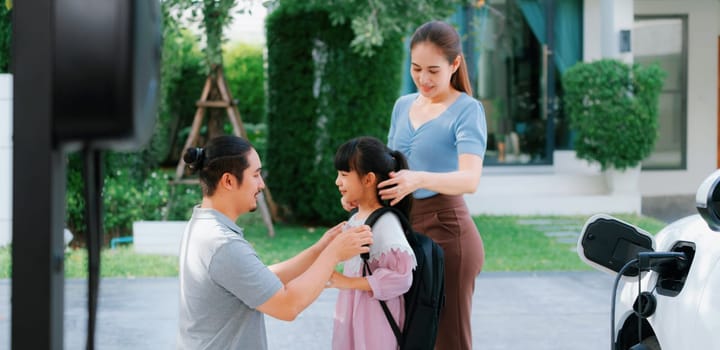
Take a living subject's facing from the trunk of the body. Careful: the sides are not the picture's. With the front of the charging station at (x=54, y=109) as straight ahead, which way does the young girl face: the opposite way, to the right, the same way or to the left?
the opposite way

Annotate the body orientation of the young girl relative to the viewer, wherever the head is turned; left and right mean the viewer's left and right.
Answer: facing to the left of the viewer

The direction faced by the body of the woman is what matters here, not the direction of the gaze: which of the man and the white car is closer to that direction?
the man

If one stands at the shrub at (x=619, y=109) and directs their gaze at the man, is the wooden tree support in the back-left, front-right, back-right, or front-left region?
front-right

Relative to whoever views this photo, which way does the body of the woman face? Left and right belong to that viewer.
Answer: facing the viewer and to the left of the viewer

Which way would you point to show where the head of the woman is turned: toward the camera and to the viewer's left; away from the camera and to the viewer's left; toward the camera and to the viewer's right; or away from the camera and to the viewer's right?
toward the camera and to the viewer's left

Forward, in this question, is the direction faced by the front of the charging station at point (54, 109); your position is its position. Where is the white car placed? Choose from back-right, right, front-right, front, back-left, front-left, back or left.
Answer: front-left

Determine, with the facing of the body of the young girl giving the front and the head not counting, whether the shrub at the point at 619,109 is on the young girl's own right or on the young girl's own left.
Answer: on the young girl's own right

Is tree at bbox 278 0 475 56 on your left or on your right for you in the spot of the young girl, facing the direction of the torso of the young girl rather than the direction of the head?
on your right

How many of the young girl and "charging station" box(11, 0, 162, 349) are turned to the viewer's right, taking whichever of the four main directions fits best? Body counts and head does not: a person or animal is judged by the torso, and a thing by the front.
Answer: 1

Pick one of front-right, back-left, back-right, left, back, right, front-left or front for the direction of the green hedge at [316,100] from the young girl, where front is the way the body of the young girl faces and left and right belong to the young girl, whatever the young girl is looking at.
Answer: right

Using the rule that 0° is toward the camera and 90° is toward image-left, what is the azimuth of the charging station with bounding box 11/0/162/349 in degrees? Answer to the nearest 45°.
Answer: approximately 270°

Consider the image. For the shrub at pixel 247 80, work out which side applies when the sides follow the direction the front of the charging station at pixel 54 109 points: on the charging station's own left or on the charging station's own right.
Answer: on the charging station's own left

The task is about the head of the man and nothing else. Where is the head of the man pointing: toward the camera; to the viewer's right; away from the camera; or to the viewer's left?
to the viewer's right
